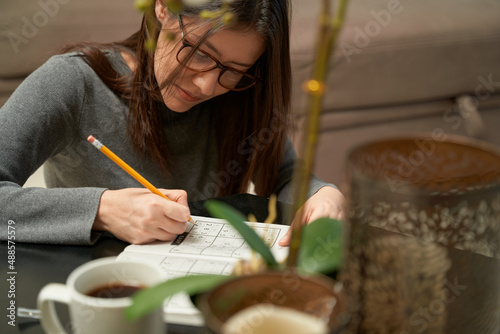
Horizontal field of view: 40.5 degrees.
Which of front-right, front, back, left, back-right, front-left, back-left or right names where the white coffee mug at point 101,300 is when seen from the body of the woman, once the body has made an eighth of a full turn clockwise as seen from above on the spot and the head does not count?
front

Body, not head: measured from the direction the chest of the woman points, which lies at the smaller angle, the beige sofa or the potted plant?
the potted plant

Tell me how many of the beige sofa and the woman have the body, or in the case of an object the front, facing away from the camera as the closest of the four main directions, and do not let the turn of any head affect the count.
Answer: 0

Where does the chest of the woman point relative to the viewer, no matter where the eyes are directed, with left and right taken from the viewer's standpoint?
facing the viewer and to the right of the viewer

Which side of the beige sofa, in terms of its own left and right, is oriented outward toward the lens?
front

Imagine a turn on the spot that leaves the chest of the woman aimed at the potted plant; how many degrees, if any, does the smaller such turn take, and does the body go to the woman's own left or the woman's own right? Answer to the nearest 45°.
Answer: approximately 45° to the woman's own right

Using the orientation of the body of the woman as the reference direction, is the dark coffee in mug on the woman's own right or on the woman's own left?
on the woman's own right

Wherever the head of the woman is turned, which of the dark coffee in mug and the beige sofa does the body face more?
the dark coffee in mug

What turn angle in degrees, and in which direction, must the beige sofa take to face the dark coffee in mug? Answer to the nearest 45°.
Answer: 0° — it already faces it
